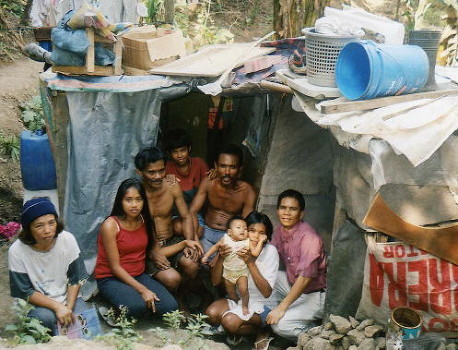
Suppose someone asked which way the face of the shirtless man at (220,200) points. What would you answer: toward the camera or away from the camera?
toward the camera

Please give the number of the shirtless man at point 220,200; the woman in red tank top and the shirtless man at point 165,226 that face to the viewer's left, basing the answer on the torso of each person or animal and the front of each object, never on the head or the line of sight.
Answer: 0

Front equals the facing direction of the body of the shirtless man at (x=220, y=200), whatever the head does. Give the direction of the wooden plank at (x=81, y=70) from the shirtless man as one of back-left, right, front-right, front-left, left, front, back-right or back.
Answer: right

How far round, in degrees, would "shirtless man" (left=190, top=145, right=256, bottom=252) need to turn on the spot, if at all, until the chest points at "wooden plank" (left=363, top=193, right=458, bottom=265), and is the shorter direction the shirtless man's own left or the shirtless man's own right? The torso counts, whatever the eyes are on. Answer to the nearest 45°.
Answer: approximately 45° to the shirtless man's own left

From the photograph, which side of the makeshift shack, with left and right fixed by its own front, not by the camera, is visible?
front

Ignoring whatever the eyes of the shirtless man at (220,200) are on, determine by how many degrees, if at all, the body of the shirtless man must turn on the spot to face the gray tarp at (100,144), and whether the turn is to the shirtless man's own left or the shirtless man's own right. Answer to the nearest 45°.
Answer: approximately 90° to the shirtless man's own right

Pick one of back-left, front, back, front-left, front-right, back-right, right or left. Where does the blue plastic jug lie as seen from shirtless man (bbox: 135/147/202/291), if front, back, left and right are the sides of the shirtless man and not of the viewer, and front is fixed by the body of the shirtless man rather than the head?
back

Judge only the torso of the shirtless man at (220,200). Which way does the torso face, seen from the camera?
toward the camera

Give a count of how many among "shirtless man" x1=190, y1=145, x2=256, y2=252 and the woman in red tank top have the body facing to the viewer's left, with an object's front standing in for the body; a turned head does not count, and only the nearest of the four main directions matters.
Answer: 0

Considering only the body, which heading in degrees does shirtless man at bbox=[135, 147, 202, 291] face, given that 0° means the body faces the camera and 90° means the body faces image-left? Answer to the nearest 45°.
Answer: approximately 315°

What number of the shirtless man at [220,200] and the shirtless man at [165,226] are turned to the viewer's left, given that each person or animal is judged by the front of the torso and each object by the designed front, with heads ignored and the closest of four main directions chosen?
0

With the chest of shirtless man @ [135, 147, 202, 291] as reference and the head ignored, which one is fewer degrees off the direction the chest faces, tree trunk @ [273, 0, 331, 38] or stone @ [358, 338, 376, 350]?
the stone

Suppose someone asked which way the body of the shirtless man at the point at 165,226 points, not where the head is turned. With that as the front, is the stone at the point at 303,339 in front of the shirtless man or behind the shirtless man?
in front

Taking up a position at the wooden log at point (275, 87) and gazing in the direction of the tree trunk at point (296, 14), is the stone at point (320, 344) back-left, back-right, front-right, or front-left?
back-right
